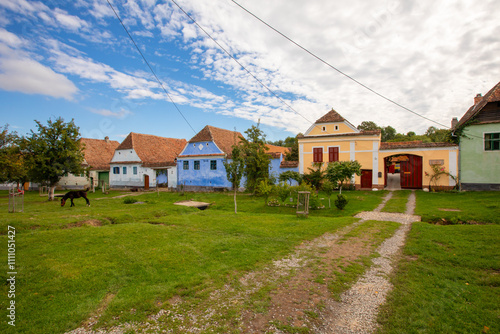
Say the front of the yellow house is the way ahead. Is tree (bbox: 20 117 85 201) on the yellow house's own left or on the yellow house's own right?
on the yellow house's own right

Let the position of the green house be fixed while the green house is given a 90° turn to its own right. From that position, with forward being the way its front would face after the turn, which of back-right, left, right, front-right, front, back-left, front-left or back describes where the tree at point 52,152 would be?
front-left

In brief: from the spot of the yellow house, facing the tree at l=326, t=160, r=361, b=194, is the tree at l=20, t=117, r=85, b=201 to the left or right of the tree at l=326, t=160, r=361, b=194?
right

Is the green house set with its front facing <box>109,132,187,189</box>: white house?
no

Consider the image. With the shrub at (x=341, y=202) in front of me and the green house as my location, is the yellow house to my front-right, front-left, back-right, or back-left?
front-right

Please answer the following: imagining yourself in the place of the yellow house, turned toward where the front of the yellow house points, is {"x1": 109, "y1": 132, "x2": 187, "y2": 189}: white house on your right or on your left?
on your right

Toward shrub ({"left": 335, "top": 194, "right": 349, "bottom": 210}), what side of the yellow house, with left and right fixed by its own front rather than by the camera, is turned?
front

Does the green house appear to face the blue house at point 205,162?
no

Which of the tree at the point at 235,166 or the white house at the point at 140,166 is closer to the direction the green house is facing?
the tree

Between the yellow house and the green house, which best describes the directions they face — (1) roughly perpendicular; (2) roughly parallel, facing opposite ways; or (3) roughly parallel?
roughly parallel

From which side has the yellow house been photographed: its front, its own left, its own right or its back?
front

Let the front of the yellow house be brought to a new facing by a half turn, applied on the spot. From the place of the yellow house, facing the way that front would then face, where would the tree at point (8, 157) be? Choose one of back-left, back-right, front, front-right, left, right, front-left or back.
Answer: back-left

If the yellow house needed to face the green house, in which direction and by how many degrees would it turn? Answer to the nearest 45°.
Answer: approximately 90° to its left

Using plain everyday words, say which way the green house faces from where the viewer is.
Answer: facing the viewer

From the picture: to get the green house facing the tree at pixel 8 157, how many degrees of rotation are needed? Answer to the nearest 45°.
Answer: approximately 45° to its right
